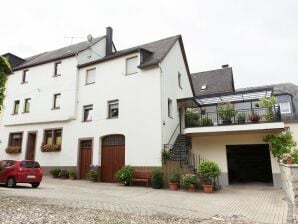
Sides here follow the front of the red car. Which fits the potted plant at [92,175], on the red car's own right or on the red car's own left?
on the red car's own right

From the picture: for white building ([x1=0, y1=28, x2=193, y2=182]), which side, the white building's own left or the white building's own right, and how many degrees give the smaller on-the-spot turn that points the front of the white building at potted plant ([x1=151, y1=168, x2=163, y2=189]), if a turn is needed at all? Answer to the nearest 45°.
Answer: approximately 90° to the white building's own left

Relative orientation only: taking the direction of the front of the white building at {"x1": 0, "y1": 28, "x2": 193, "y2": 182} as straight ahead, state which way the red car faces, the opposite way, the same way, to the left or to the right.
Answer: to the right

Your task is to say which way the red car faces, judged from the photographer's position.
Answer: facing away from the viewer and to the left of the viewer

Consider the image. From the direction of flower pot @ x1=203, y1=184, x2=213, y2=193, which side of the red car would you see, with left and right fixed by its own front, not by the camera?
back

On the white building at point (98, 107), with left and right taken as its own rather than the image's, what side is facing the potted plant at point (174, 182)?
left

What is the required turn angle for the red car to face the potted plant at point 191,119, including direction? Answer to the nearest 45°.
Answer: approximately 135° to its right

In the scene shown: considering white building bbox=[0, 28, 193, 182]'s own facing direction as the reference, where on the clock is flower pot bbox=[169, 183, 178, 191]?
The flower pot is roughly at 9 o'clock from the white building.

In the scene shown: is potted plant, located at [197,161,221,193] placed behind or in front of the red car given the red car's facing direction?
behind

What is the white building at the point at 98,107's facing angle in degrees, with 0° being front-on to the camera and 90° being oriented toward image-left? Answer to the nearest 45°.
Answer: approximately 45°
